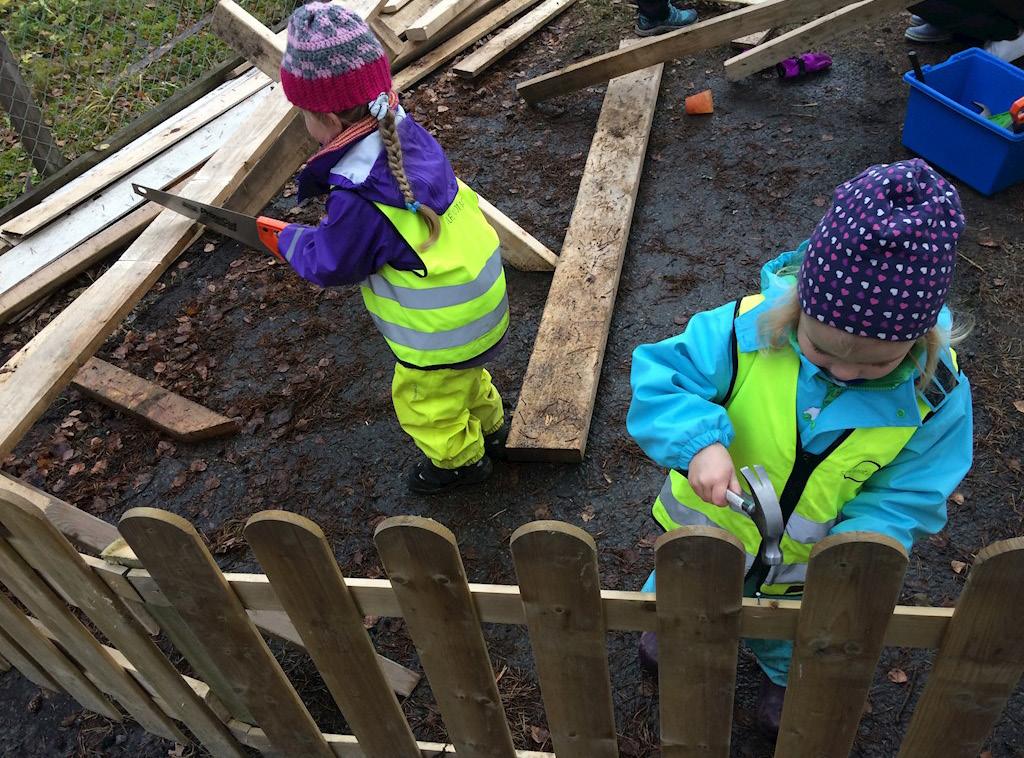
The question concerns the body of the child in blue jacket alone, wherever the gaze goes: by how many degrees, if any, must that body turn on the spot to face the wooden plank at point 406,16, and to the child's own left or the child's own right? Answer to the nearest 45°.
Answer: approximately 135° to the child's own right

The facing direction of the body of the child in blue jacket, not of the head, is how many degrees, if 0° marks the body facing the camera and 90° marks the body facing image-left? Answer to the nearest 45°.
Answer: approximately 0°

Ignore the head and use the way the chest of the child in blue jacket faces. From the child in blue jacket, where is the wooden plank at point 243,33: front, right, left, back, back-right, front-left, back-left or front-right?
back-right

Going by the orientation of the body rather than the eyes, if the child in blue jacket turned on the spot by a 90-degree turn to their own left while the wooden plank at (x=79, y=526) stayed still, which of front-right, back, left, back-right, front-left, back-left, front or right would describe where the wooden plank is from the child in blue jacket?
back

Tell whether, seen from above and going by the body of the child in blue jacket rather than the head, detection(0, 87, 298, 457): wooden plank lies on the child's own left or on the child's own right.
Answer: on the child's own right

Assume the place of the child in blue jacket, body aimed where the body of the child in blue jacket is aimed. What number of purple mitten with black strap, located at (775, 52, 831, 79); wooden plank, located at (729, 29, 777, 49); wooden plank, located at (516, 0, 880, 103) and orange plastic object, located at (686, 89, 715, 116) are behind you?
4

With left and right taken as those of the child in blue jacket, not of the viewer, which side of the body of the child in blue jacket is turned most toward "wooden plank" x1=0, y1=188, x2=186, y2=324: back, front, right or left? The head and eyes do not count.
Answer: right

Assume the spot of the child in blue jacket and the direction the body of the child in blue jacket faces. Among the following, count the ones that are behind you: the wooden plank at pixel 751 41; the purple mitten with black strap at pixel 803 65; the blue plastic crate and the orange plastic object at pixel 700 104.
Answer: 4

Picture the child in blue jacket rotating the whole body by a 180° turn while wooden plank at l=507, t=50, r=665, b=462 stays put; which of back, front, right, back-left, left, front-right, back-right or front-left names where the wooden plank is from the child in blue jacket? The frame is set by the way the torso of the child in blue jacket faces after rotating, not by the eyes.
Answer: front-left

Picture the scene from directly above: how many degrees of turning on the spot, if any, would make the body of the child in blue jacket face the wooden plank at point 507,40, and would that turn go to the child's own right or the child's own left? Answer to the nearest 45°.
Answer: approximately 135° to the child's own right

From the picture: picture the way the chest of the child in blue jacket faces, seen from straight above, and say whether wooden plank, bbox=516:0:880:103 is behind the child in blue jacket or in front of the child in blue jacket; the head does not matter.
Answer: behind

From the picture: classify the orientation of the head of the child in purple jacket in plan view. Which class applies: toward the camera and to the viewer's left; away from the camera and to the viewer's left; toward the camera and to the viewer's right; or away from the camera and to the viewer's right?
away from the camera and to the viewer's left

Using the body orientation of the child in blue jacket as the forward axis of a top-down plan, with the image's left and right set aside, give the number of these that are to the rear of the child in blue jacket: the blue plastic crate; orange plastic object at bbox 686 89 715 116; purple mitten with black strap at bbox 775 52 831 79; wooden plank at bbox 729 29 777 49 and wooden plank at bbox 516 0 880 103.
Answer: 5
